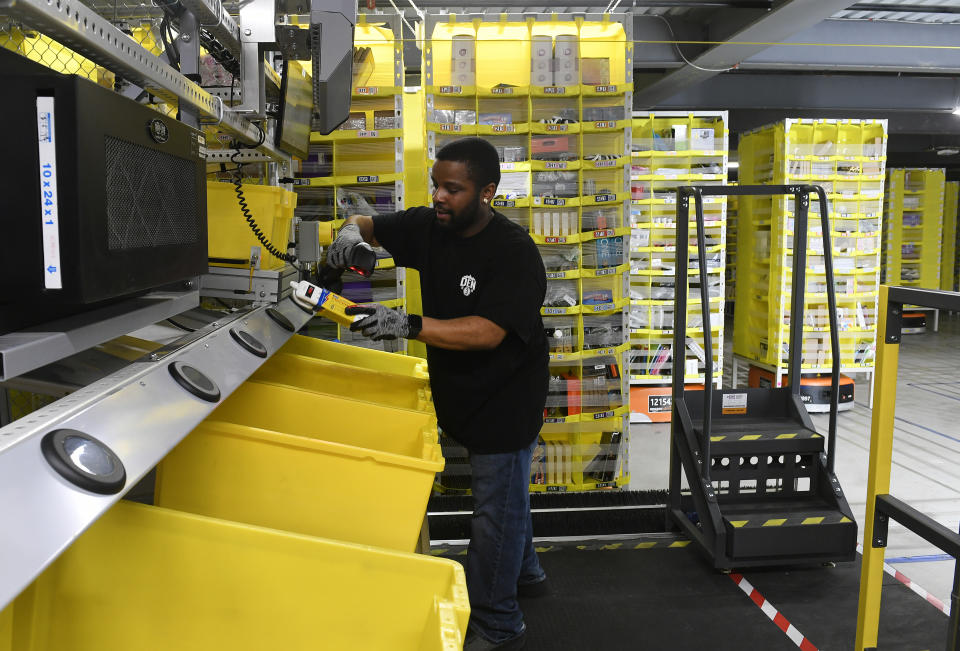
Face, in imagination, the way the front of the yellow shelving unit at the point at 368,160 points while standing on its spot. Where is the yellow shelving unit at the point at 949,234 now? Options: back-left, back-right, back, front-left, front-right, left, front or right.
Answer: back-left

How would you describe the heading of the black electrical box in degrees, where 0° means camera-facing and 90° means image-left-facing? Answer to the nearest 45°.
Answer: approximately 315°

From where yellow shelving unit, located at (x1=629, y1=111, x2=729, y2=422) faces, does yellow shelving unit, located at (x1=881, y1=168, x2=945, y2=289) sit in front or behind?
behind

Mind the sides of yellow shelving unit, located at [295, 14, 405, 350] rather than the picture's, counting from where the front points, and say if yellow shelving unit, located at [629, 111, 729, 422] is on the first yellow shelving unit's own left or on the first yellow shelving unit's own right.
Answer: on the first yellow shelving unit's own left

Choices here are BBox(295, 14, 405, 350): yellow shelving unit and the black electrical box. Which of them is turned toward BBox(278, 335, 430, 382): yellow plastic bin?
the yellow shelving unit

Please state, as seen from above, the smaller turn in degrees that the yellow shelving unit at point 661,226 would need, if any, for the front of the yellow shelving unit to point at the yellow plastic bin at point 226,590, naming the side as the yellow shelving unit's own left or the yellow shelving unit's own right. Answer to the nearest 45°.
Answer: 0° — it already faces it

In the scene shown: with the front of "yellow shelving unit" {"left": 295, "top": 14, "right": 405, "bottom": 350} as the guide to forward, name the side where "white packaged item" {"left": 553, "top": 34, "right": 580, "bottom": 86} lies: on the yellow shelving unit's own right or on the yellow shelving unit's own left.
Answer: on the yellow shelving unit's own left
